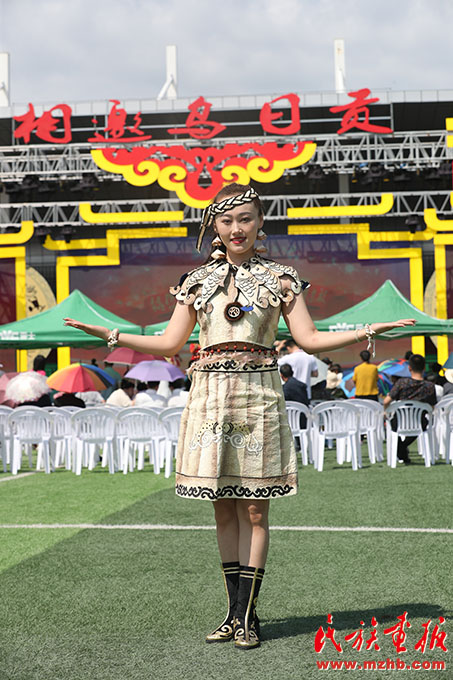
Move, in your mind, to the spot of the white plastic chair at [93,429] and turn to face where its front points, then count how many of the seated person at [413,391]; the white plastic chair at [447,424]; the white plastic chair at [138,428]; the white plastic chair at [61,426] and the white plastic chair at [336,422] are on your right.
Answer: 4

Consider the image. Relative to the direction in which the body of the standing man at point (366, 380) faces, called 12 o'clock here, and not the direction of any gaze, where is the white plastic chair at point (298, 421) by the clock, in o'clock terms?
The white plastic chair is roughly at 7 o'clock from the standing man.

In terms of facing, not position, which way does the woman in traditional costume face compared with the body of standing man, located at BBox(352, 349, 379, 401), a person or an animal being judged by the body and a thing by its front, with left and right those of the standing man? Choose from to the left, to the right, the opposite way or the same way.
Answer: the opposite way

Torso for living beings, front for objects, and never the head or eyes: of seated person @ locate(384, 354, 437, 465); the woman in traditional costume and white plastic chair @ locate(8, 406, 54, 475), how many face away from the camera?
2

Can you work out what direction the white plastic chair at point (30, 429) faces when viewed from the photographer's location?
facing away from the viewer

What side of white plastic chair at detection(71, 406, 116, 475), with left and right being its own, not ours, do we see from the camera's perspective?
back

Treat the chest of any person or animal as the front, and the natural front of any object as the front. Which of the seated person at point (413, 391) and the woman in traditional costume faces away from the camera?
the seated person

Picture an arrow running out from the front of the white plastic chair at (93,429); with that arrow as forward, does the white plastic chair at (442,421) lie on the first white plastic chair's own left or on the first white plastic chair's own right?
on the first white plastic chair's own right

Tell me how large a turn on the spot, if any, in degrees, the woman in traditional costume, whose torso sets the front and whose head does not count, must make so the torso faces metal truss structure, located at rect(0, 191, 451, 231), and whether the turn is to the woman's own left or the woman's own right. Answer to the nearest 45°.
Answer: approximately 180°

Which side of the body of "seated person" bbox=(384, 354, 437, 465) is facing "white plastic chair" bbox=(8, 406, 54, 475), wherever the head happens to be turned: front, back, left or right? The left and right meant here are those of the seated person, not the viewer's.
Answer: left

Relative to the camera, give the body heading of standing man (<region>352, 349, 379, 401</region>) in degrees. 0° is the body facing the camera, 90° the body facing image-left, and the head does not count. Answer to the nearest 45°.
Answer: approximately 180°

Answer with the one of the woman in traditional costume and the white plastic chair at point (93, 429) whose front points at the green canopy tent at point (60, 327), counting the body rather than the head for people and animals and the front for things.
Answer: the white plastic chair

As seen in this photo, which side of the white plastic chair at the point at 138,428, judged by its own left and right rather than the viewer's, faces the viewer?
back

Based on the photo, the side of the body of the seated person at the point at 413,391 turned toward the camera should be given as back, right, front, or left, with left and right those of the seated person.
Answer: back

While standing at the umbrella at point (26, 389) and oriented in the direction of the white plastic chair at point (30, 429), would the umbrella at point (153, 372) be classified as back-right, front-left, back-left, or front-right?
back-left
